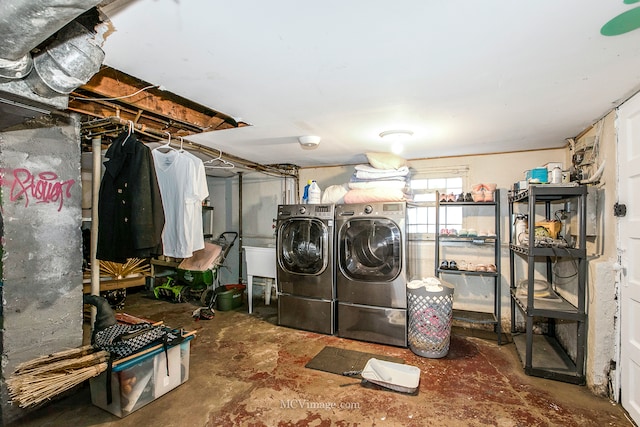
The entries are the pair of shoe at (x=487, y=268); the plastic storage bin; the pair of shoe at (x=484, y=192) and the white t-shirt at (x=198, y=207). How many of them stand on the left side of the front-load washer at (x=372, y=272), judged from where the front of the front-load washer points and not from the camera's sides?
2

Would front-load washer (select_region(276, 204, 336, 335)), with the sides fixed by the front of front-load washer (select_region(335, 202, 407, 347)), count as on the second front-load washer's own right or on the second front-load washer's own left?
on the second front-load washer's own right

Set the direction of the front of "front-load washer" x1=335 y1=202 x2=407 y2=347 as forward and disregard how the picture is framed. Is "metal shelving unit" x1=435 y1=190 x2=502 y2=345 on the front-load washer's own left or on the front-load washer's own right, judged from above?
on the front-load washer's own left

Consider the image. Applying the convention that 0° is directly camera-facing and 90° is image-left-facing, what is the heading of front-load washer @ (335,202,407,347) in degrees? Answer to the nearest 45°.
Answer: approximately 0°

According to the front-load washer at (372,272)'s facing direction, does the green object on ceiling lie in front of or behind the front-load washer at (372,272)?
in front

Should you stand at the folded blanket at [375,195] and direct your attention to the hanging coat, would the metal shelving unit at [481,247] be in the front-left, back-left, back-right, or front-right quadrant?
back-left

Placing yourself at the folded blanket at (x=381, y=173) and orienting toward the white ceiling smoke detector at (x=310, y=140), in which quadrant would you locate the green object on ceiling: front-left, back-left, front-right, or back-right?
front-left

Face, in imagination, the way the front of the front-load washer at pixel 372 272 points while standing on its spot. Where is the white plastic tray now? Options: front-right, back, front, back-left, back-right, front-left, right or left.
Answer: front

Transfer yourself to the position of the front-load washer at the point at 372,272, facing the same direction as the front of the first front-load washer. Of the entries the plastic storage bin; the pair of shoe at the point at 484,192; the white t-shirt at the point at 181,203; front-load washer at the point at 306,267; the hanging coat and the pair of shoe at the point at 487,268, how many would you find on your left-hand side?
2

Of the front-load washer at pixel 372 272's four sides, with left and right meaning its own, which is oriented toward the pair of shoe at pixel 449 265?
left

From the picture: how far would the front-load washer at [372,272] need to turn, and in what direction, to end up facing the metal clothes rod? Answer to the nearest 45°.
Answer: approximately 90° to its right

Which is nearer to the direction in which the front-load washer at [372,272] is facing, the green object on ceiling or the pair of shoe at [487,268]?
the green object on ceiling

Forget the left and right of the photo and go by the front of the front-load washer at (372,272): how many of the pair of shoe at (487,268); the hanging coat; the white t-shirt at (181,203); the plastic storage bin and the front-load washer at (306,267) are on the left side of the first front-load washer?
1

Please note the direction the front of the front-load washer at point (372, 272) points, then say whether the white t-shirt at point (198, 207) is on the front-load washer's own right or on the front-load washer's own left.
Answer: on the front-load washer's own right

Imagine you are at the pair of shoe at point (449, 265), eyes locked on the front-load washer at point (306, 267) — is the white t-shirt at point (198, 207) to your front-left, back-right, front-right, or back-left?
front-left
